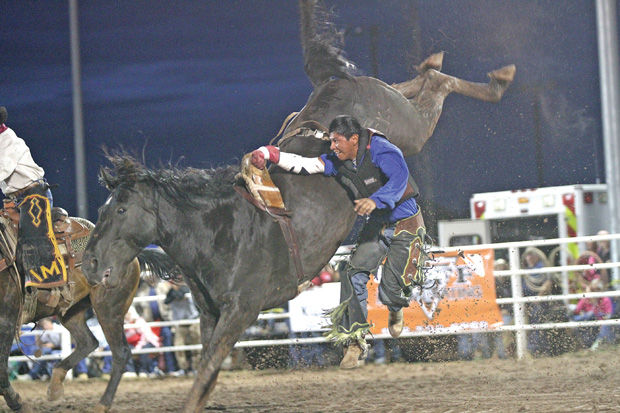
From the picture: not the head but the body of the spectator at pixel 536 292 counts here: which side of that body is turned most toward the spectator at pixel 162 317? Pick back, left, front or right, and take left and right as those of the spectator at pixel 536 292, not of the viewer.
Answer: right

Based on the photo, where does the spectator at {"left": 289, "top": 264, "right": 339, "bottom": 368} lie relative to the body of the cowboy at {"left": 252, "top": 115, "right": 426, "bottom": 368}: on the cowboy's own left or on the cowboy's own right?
on the cowboy's own right

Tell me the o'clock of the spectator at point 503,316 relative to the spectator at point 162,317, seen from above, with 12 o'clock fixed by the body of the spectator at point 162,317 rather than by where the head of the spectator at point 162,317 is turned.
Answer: the spectator at point 503,316 is roughly at 10 o'clock from the spectator at point 162,317.

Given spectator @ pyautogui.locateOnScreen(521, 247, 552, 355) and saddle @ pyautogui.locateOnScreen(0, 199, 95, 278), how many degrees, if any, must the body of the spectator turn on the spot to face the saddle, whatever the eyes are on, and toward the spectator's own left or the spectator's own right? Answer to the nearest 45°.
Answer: approximately 45° to the spectator's own right

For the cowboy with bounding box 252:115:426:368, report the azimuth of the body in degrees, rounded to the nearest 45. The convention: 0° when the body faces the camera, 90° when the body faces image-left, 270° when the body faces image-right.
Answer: approximately 45°

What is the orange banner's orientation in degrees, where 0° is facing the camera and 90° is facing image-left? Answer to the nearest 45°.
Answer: approximately 0°

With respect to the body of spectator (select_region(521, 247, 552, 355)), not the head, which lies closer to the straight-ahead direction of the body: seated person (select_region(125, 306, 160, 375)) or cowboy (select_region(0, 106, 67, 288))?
the cowboy

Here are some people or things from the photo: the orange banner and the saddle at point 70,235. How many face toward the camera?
1
